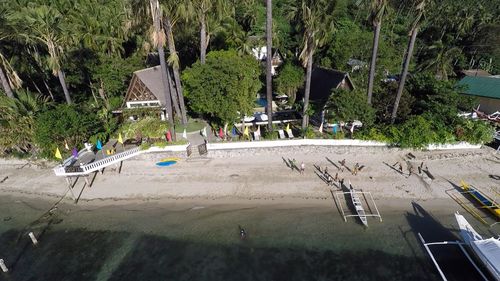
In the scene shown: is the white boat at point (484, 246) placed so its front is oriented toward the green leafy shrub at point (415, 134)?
yes

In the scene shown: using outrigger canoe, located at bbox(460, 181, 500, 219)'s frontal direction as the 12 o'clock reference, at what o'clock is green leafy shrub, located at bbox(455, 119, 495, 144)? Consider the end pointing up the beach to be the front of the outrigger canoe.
The green leafy shrub is roughly at 1 o'clock from the outrigger canoe.

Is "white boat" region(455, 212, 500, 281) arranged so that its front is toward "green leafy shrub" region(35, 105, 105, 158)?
no

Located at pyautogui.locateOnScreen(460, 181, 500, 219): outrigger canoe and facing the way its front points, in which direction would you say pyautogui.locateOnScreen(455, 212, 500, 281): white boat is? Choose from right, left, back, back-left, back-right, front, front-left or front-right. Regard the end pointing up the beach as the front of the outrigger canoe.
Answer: back-left

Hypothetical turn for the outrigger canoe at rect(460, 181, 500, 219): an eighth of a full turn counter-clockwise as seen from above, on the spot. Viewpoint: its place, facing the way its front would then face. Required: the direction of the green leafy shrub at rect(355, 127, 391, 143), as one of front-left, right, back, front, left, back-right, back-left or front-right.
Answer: front

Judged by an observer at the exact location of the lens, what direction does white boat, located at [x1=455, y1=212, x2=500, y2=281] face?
facing away from the viewer and to the left of the viewer

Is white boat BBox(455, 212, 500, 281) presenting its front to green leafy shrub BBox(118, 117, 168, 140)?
no

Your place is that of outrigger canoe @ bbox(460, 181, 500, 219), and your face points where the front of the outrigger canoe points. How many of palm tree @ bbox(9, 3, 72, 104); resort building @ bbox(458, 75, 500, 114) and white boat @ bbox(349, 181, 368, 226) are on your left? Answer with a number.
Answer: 2

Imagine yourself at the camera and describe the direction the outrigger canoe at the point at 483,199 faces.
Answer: facing away from the viewer and to the left of the viewer

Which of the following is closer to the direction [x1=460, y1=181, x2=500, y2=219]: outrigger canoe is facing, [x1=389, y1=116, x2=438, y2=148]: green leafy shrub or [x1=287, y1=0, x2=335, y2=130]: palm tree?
the green leafy shrub

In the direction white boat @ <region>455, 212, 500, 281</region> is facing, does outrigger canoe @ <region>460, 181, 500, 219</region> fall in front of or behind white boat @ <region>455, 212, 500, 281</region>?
in front

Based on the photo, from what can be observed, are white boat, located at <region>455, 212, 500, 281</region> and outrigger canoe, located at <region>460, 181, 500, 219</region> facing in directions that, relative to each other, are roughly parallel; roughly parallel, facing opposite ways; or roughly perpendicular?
roughly parallel

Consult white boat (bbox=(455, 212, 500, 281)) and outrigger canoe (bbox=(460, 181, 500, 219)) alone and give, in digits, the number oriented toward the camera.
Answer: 0

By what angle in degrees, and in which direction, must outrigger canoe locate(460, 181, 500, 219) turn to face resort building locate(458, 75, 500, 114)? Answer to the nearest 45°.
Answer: approximately 45° to its right

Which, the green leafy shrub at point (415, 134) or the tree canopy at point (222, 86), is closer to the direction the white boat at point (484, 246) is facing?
the green leafy shrub
